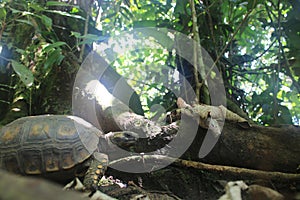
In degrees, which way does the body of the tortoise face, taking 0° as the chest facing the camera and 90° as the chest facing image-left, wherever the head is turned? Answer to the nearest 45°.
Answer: approximately 270°
